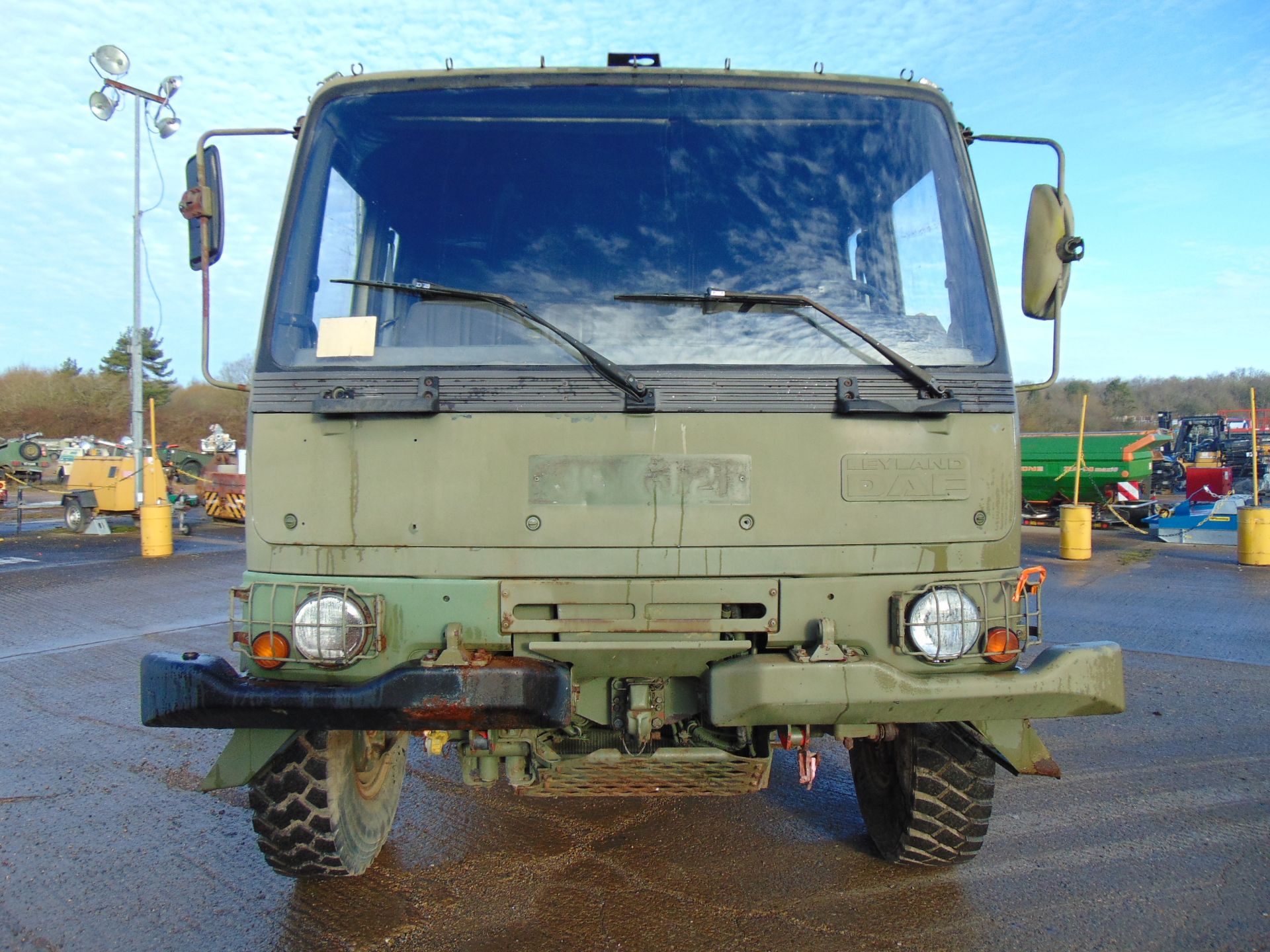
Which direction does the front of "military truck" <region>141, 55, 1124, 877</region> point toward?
toward the camera

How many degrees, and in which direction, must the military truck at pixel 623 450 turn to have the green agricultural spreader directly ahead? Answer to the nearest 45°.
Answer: approximately 135° to its left

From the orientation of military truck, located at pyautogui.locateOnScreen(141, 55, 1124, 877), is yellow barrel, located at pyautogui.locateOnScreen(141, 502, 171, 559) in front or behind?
behind

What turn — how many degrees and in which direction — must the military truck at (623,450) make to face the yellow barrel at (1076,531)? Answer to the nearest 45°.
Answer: approximately 135° to its left

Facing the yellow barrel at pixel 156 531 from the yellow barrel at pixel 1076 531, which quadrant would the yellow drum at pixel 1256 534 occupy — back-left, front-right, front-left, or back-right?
back-left

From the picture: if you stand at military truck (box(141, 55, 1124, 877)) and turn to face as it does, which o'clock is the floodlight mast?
The floodlight mast is roughly at 5 o'clock from the military truck.

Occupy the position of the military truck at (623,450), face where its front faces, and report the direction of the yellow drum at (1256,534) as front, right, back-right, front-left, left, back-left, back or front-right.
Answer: back-left
